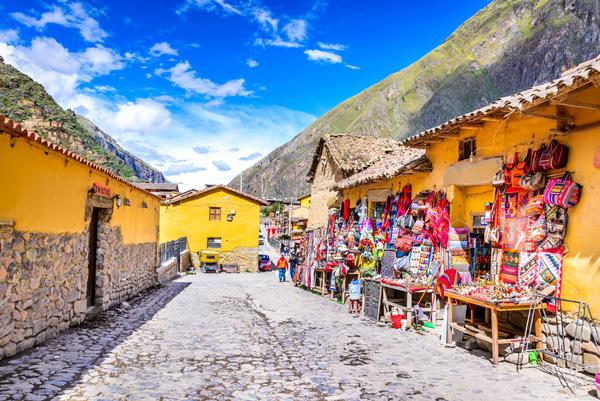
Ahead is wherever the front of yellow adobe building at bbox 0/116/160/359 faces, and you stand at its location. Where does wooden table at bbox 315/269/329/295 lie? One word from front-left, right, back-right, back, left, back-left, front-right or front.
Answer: left

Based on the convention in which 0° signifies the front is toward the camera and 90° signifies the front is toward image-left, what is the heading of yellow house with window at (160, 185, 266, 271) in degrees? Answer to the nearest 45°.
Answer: approximately 0°

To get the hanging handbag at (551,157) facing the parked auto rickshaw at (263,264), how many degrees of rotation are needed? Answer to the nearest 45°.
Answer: approximately 90° to its right

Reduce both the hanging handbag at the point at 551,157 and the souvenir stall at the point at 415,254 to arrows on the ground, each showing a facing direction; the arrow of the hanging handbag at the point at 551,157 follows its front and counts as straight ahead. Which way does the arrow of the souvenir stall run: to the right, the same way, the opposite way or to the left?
the same way

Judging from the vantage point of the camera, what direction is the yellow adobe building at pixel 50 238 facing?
facing the viewer and to the right of the viewer

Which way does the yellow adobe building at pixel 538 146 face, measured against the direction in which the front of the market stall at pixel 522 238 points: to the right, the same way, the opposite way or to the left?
the same way

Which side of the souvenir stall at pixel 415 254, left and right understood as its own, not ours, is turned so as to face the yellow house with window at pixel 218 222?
right

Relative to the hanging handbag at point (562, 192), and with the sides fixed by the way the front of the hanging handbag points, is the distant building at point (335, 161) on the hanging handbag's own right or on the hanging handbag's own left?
on the hanging handbag's own right

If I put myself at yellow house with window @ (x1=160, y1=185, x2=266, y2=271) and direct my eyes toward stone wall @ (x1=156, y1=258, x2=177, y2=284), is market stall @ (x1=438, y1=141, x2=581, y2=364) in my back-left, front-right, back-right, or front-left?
front-left

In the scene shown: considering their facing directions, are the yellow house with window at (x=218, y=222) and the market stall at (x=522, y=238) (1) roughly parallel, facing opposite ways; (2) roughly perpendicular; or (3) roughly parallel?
roughly perpendicular

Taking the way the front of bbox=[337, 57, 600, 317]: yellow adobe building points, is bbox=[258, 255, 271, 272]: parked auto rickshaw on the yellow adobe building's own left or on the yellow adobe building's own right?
on the yellow adobe building's own right

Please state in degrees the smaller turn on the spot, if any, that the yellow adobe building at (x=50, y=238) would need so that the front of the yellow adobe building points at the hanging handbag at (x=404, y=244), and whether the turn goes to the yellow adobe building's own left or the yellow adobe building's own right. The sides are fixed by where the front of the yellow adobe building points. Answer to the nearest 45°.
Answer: approximately 45° to the yellow adobe building's own left

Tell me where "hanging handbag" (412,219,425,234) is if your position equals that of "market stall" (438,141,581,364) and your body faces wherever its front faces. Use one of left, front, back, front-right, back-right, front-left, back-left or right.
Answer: right

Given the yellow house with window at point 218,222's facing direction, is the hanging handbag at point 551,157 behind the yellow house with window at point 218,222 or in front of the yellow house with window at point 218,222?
in front

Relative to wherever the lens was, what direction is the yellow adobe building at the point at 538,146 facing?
facing the viewer and to the left of the viewer

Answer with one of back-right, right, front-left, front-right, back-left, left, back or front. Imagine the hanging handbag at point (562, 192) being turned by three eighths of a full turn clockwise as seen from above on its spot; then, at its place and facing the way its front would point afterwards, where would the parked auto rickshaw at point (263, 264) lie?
front-left

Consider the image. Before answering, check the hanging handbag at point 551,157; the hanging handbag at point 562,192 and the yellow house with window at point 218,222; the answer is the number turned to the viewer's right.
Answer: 0
